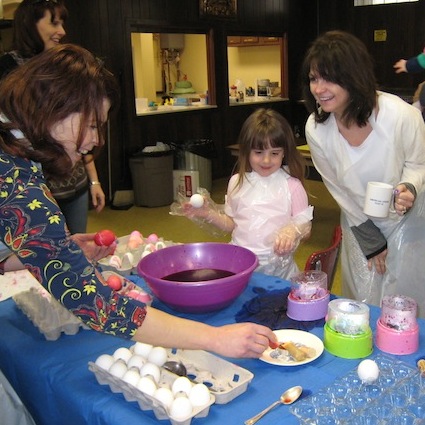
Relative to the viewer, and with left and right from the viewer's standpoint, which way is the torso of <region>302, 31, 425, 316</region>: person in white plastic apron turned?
facing the viewer and to the left of the viewer

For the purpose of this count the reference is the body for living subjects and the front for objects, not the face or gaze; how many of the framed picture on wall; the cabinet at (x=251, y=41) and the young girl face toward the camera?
3

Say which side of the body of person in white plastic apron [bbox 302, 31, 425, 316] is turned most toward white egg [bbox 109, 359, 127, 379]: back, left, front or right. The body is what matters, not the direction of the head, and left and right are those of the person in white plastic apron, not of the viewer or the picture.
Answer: front

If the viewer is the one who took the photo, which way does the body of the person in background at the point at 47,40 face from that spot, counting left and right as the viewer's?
facing the viewer and to the right of the viewer

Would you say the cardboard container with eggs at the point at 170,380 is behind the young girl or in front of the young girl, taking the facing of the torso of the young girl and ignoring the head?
in front

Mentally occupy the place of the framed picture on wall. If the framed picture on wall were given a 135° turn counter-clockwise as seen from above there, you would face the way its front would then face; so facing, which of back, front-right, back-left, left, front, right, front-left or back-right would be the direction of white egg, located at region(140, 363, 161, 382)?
back-right

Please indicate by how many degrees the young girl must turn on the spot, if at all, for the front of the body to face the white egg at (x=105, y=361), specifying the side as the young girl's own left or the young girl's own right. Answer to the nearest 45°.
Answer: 0° — they already face it

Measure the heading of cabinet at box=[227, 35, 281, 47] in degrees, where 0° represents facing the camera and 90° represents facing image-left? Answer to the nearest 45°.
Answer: approximately 0°

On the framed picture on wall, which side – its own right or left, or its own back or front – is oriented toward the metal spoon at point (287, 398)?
front

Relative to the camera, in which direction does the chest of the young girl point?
toward the camera

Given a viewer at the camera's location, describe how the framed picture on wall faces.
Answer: facing the viewer

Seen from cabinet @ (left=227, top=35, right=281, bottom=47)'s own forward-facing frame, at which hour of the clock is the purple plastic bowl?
The purple plastic bowl is roughly at 12 o'clock from the cabinet.

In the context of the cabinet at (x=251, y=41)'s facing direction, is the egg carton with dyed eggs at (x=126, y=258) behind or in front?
in front

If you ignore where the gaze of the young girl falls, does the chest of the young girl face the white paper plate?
yes

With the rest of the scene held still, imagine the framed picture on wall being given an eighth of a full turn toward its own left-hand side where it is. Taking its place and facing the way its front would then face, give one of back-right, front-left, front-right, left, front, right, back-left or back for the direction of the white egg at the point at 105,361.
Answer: front-right

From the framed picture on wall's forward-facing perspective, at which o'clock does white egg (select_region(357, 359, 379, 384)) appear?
The white egg is roughly at 12 o'clock from the framed picture on wall.

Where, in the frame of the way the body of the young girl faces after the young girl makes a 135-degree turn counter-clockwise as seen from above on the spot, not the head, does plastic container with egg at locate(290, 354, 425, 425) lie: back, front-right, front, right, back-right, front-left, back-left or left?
back-right
